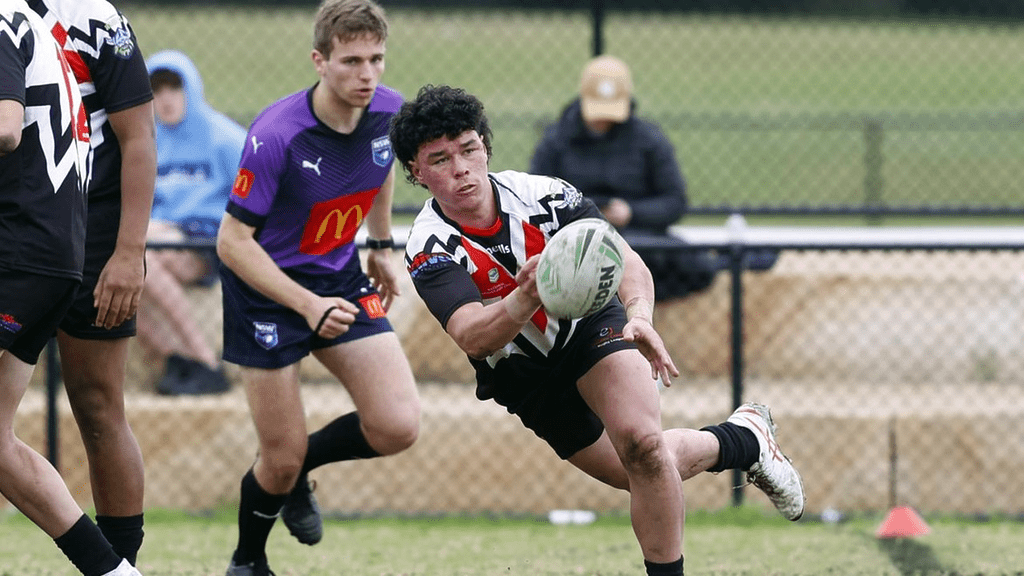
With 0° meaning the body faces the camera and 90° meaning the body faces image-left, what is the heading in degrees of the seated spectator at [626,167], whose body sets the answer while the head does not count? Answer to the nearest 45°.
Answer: approximately 0°

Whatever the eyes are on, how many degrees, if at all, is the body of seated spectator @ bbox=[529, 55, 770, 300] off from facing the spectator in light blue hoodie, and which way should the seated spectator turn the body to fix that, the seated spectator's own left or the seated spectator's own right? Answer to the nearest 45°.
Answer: approximately 90° to the seated spectator's own right
